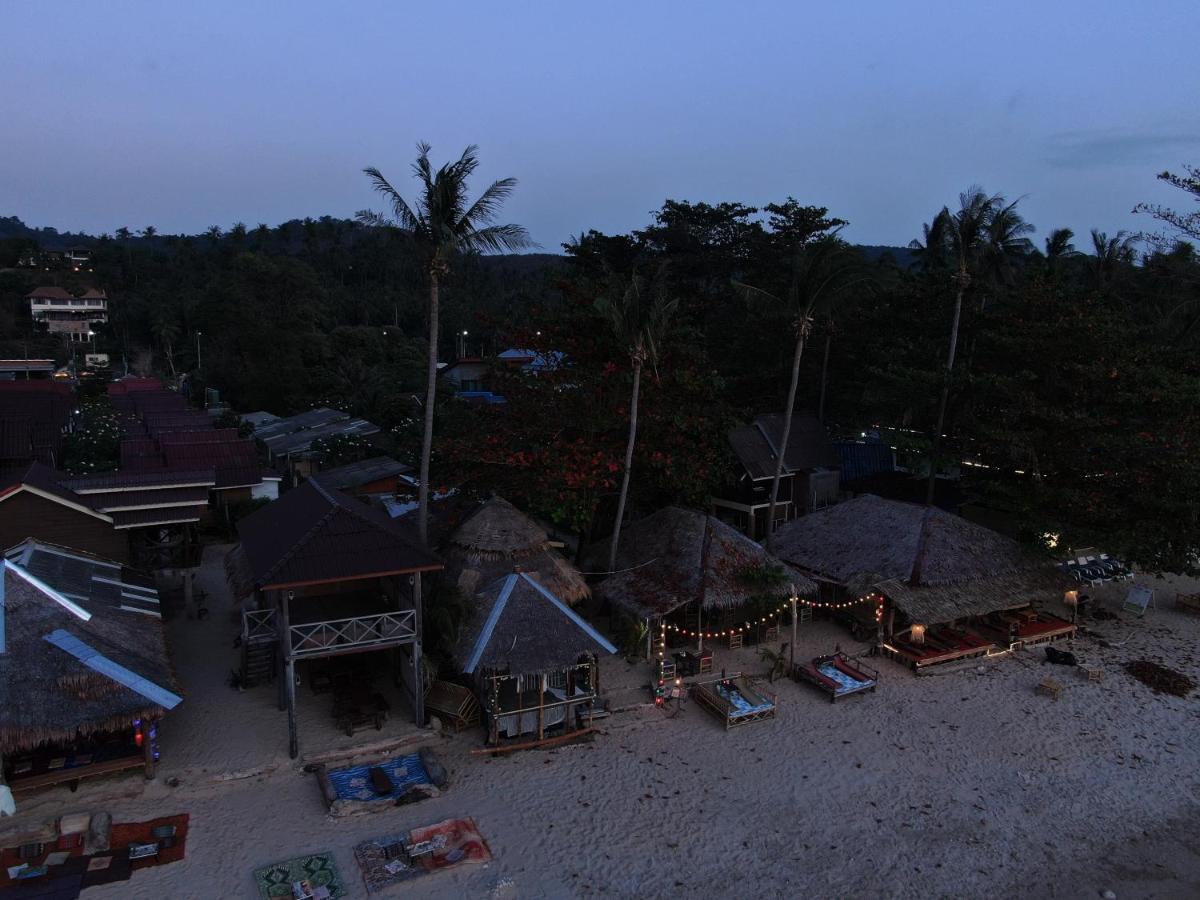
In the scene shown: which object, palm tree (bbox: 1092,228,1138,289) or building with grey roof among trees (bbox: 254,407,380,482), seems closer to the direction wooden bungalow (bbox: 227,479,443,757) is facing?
the palm tree

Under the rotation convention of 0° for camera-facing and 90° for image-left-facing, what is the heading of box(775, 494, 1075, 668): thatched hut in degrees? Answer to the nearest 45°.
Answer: approximately 315°

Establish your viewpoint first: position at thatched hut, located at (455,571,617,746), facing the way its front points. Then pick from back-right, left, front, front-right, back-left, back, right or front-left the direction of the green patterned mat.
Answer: right

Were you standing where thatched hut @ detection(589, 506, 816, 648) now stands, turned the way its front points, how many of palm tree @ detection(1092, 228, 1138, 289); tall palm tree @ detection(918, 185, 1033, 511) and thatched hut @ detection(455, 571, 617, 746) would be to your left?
2

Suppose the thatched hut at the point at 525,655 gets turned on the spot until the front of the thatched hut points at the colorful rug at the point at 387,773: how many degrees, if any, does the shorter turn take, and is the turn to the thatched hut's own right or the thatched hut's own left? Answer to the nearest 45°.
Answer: approximately 90° to the thatched hut's own right

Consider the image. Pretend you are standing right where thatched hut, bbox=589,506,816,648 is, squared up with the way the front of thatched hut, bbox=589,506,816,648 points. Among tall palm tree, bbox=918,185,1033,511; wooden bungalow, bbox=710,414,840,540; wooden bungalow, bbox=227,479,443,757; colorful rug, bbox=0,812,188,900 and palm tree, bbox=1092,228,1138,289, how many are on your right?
2

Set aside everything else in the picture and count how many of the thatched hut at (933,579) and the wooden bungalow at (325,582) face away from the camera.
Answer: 0

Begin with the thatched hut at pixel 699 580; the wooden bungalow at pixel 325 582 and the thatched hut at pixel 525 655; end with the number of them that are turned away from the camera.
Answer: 0

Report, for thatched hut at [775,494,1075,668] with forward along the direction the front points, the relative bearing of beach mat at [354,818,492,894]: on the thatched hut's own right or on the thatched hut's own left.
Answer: on the thatched hut's own right

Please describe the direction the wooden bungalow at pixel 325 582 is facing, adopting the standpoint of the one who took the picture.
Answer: facing the viewer and to the right of the viewer

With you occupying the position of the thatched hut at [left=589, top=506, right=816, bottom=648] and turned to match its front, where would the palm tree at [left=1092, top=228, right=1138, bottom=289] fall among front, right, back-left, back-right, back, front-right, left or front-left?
left

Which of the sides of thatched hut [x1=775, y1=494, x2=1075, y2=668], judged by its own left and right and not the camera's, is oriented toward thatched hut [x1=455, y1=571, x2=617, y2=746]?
right

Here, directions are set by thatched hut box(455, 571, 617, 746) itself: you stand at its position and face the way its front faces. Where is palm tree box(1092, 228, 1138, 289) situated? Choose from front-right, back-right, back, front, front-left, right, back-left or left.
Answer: left
